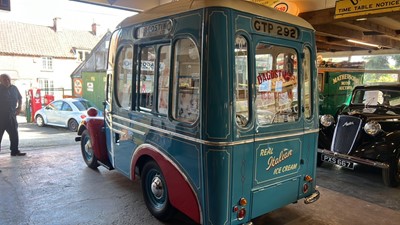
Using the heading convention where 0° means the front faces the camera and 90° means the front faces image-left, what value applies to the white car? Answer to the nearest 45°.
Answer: approximately 135°

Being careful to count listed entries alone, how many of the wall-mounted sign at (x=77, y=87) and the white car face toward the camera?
1

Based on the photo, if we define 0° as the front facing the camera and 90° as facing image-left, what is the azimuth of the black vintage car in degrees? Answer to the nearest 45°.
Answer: approximately 45°

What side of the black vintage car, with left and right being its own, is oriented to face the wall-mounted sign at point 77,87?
right

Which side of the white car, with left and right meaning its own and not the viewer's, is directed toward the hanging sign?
back

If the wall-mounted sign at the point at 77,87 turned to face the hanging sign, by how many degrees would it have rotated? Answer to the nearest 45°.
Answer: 0° — it already faces it

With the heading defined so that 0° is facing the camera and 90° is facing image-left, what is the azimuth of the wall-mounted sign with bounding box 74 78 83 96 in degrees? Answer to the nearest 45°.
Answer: approximately 0°
